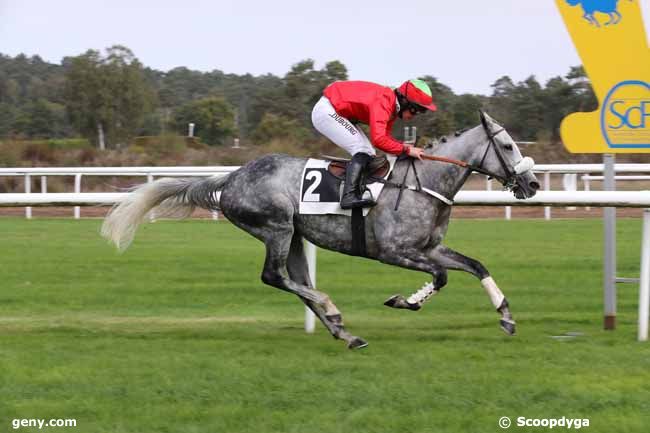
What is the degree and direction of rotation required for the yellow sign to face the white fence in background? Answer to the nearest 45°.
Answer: approximately 135° to its right

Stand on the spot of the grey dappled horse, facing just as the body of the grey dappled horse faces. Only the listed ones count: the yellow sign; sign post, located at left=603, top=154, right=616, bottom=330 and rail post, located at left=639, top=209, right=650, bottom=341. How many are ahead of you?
3

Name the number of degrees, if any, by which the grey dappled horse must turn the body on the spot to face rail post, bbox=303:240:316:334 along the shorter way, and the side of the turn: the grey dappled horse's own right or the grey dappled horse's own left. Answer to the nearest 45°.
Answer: approximately 135° to the grey dappled horse's own left

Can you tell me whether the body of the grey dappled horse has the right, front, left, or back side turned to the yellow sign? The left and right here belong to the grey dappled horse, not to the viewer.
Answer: front

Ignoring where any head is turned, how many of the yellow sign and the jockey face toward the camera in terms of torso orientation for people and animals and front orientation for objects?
1

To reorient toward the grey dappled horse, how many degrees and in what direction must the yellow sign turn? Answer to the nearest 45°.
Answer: approximately 45° to its right

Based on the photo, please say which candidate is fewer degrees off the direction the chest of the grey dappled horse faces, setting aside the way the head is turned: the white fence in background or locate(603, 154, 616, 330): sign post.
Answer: the sign post

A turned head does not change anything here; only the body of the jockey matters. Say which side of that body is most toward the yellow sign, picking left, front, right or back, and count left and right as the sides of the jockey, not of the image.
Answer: front

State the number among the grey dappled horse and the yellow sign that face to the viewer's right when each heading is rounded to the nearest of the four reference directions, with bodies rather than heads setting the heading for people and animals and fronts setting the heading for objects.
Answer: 1

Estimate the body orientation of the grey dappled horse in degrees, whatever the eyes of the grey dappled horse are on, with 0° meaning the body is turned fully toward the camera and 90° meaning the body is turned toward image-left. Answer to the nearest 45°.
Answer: approximately 270°

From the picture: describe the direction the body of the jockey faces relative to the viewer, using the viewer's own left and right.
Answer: facing to the right of the viewer
